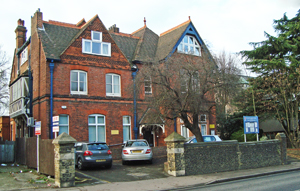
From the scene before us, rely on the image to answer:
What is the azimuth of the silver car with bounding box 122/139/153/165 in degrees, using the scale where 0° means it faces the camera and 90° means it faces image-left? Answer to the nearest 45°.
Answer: approximately 180°

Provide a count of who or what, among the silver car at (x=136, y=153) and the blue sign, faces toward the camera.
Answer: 1

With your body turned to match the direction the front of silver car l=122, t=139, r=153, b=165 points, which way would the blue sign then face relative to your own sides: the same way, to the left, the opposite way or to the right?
the opposite way

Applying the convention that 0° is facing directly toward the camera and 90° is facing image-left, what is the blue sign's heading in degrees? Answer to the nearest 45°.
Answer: approximately 0°

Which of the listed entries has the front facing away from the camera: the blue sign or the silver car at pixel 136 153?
the silver car

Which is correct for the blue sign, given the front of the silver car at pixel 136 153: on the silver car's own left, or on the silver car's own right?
on the silver car's own right
